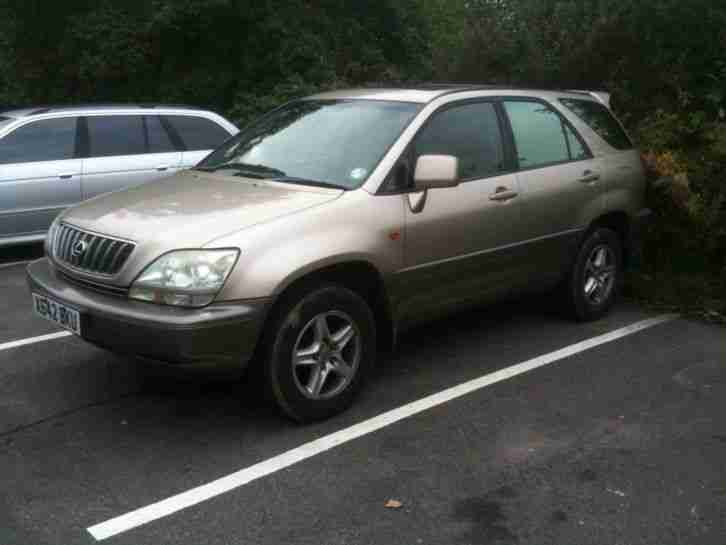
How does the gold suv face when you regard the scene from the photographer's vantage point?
facing the viewer and to the left of the viewer

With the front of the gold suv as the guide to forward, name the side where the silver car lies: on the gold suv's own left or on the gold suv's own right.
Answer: on the gold suv's own right
